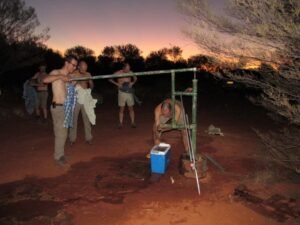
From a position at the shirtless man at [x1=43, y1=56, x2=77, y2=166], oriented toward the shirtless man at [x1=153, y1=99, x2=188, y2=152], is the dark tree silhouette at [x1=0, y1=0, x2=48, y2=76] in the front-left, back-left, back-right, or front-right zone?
back-left

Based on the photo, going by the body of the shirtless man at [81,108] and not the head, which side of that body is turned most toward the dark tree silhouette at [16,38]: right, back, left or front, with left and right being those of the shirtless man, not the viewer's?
back

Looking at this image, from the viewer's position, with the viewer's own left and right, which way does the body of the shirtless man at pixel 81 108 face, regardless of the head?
facing the viewer
